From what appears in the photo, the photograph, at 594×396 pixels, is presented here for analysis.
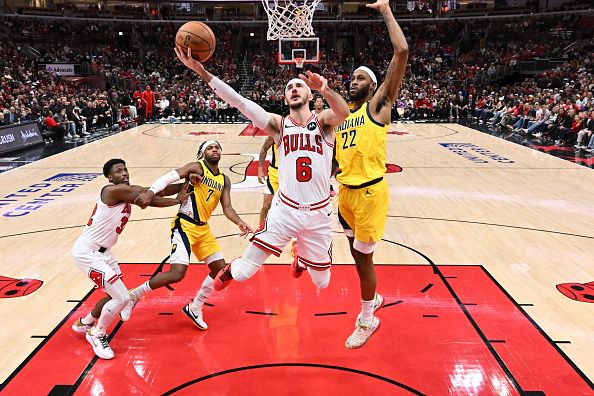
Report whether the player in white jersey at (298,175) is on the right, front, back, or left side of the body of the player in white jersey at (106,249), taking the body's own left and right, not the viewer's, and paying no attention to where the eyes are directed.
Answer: front

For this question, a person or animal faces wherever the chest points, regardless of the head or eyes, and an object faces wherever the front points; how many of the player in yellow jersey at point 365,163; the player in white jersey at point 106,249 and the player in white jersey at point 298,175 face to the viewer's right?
1

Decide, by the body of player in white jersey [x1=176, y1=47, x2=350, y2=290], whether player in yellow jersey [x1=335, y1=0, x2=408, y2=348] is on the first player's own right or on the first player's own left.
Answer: on the first player's own left

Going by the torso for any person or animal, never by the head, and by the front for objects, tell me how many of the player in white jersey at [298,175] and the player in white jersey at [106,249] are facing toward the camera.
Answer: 1

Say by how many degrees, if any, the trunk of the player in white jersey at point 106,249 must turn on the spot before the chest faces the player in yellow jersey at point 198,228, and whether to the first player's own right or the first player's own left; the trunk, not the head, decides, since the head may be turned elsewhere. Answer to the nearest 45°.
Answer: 0° — they already face them

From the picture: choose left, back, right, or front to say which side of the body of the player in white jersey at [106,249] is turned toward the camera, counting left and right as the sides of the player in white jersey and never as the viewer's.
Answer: right

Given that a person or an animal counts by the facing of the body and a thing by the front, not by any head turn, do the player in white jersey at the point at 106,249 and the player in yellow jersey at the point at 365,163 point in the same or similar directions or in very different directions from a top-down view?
very different directions

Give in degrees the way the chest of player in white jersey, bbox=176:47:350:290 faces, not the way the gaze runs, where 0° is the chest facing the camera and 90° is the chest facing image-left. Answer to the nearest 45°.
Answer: approximately 0°

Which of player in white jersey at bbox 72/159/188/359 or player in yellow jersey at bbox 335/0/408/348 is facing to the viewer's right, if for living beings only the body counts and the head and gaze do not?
the player in white jersey

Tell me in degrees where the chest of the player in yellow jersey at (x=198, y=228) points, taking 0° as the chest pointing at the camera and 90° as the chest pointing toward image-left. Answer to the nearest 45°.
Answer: approximately 315°

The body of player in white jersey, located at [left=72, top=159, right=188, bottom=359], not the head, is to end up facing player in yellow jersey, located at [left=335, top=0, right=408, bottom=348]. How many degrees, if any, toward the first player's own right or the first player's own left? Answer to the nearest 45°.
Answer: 0° — they already face them
